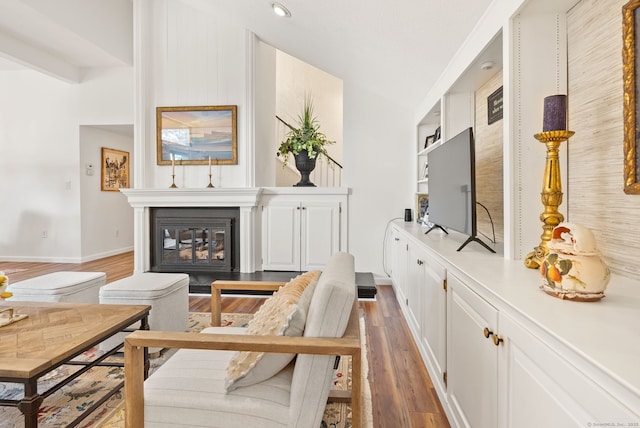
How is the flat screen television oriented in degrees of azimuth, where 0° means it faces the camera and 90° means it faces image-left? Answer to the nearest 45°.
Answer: approximately 90°

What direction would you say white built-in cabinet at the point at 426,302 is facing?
to the viewer's left

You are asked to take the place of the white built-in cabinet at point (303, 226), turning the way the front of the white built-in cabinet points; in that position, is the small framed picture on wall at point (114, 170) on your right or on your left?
on your right

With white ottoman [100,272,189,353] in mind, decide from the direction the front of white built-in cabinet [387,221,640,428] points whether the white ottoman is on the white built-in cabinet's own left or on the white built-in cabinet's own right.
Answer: on the white built-in cabinet's own right

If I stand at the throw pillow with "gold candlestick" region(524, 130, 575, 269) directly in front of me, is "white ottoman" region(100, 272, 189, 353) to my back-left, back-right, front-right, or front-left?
back-left

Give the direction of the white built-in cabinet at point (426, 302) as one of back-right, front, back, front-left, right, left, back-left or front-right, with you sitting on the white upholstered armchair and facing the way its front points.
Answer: back-right

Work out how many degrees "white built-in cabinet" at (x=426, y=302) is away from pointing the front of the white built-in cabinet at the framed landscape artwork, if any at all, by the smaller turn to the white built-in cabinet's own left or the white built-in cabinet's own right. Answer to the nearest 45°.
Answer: approximately 45° to the white built-in cabinet's own right

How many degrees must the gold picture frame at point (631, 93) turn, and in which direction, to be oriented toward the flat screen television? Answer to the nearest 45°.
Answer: approximately 90° to its right

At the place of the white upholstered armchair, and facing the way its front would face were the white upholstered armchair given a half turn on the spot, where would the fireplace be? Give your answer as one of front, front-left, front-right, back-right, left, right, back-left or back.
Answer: left

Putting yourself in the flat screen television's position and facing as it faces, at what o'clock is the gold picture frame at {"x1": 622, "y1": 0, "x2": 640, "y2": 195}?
The gold picture frame is roughly at 8 o'clock from the flat screen television.

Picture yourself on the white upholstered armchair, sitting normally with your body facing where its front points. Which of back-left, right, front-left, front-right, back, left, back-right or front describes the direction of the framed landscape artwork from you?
right

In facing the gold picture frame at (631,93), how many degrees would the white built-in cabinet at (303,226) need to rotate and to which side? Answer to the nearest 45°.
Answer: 0° — it already faces it

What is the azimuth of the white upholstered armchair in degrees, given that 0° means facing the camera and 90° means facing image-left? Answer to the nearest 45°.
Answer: approximately 90°
